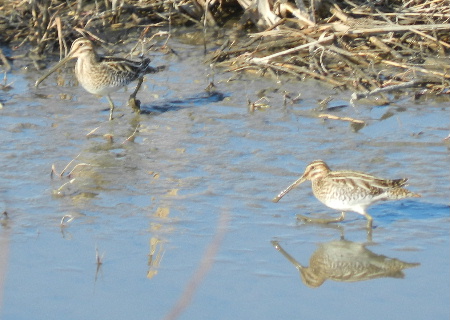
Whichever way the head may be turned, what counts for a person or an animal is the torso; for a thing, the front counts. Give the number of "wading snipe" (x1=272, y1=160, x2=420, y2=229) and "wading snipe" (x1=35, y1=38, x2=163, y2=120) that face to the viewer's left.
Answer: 2

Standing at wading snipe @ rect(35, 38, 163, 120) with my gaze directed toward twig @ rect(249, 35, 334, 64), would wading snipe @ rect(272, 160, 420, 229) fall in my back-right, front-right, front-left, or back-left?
front-right

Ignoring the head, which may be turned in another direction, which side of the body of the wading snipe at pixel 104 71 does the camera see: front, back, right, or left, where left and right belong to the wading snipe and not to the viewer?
left

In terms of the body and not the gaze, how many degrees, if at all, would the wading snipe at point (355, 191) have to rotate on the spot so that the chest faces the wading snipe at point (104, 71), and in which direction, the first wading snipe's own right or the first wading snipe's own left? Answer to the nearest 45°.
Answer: approximately 45° to the first wading snipe's own right

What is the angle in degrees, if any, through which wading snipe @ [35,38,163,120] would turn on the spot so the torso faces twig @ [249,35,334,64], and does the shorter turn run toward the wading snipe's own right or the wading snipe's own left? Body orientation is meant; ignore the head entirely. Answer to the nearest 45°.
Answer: approximately 180°

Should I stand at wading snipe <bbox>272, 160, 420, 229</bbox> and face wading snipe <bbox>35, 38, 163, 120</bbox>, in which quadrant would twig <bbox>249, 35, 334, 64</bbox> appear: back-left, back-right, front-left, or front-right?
front-right

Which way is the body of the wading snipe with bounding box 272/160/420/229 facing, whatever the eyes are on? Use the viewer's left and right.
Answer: facing to the left of the viewer

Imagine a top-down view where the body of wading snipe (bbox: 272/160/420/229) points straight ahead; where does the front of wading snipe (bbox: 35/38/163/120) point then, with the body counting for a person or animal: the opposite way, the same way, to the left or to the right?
the same way

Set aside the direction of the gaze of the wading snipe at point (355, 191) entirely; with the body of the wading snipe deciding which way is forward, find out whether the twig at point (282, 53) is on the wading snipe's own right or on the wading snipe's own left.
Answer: on the wading snipe's own right
